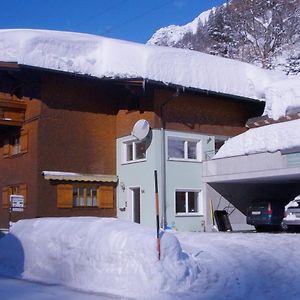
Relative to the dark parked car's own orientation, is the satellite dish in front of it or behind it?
behind
